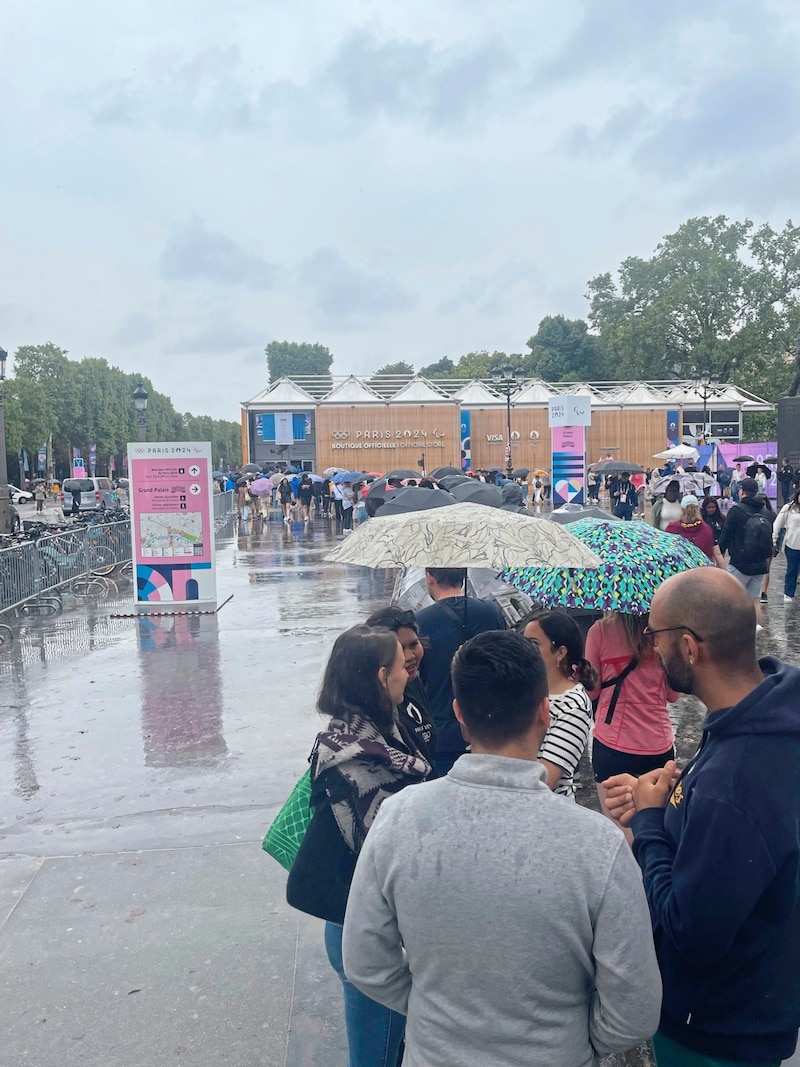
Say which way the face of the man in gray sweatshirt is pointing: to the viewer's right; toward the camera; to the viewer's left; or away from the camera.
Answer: away from the camera

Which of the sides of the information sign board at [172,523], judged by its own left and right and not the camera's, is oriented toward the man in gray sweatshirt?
front

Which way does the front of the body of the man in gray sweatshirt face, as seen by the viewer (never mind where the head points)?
away from the camera

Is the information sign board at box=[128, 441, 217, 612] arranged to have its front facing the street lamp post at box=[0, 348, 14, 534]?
no

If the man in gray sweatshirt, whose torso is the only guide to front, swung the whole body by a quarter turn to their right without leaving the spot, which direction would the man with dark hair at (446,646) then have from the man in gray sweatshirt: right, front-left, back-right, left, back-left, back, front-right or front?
left

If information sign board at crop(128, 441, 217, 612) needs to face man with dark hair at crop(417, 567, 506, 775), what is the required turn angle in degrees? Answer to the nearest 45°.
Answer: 0° — it already faces them

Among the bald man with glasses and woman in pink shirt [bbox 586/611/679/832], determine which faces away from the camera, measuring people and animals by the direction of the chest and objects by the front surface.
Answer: the woman in pink shirt

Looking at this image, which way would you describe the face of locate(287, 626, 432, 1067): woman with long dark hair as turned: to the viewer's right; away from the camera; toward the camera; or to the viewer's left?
to the viewer's right

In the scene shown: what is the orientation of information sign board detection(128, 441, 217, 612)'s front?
toward the camera

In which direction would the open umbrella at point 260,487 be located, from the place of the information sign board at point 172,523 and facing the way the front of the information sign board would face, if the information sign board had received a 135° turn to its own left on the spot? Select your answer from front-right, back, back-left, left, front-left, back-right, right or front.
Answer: front-left

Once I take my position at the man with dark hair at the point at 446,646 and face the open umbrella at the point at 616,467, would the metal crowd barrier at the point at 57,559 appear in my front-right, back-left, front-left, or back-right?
front-left

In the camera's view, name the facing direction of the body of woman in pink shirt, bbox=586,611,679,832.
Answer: away from the camera

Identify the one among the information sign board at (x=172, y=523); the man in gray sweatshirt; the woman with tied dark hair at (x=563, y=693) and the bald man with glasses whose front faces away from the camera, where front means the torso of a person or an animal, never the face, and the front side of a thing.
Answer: the man in gray sweatshirt

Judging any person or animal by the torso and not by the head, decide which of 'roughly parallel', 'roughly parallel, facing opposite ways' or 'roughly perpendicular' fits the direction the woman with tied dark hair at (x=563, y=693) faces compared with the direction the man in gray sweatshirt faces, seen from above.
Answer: roughly perpendicular

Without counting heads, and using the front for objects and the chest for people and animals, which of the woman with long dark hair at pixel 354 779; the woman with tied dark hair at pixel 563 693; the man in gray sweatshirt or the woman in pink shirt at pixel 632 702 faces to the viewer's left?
the woman with tied dark hair at pixel 563 693

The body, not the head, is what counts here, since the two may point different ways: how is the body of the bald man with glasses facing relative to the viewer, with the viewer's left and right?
facing to the left of the viewer
